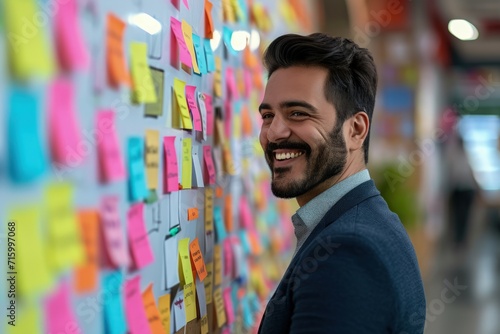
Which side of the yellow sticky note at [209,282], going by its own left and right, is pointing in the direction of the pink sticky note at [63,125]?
right

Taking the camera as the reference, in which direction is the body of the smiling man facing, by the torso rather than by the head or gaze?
to the viewer's left

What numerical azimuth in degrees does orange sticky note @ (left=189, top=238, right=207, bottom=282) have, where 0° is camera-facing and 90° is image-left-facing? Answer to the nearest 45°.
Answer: approximately 315°

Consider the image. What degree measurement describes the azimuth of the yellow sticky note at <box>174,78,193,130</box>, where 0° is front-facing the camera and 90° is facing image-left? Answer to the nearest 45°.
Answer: approximately 315°

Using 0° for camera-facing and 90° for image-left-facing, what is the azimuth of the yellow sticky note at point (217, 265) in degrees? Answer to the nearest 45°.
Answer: approximately 270°

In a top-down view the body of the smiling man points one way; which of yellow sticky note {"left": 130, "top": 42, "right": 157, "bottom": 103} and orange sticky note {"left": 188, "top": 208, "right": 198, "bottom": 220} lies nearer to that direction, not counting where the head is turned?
the orange sticky note

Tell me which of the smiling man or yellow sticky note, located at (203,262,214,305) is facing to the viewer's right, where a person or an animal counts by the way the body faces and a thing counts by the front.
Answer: the yellow sticky note

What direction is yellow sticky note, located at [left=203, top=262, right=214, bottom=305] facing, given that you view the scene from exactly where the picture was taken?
facing to the right of the viewer

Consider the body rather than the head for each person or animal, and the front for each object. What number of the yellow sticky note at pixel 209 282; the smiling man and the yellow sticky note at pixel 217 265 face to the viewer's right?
2
